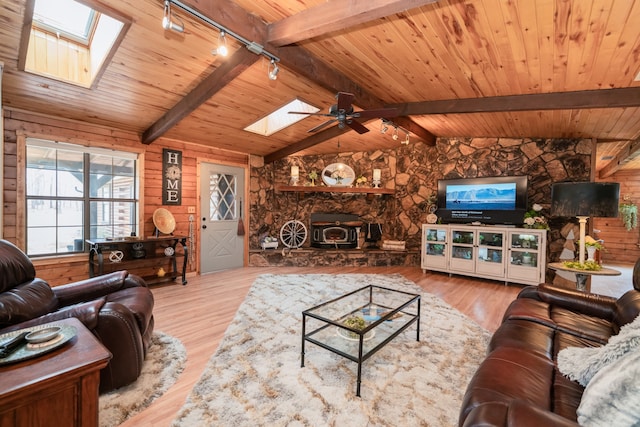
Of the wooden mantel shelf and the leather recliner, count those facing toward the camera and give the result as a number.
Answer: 1

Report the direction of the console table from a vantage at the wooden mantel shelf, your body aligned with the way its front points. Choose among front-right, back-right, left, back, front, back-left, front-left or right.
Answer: front-right

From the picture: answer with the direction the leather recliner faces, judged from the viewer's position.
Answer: facing to the right of the viewer

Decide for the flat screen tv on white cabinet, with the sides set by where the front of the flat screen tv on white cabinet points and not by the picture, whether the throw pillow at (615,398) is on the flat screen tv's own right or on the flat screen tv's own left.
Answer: on the flat screen tv's own left

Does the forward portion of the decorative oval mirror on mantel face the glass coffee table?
yes

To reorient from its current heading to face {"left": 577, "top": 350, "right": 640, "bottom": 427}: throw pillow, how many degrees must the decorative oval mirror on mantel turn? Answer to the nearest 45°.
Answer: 0° — it already faces it
